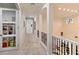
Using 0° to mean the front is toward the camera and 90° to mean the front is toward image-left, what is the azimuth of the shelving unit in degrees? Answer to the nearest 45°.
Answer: approximately 315°

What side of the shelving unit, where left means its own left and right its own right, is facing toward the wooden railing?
front
